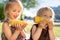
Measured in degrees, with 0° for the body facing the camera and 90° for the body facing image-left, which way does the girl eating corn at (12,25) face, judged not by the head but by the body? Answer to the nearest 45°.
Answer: approximately 315°

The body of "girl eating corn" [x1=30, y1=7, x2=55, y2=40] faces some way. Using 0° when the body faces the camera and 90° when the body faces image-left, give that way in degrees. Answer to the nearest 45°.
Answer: approximately 315°
